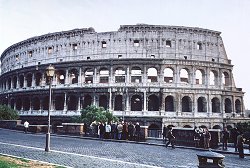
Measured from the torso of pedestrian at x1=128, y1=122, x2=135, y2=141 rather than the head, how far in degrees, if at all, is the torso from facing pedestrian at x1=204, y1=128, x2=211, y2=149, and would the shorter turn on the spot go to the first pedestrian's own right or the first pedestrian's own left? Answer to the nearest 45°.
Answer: approximately 135° to the first pedestrian's own right

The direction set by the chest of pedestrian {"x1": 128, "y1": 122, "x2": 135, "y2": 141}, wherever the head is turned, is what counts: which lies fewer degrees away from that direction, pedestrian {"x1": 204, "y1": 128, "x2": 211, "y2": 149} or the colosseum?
the colosseum

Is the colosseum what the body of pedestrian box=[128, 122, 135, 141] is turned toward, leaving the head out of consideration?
yes

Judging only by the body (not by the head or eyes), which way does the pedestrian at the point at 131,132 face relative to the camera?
away from the camera

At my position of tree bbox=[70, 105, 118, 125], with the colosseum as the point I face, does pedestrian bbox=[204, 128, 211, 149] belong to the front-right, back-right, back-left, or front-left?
back-right

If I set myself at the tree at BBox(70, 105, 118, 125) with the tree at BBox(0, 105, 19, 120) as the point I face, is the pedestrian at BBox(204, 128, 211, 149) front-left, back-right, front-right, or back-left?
back-left
